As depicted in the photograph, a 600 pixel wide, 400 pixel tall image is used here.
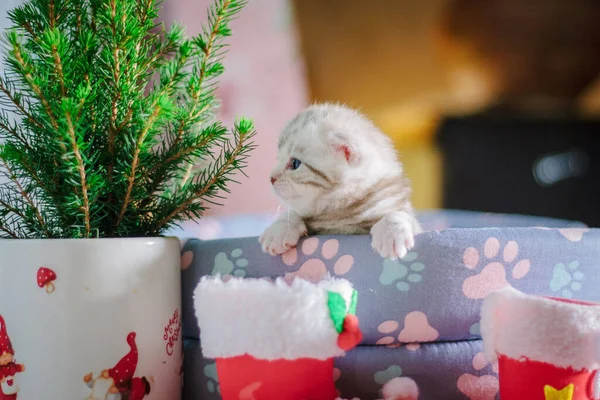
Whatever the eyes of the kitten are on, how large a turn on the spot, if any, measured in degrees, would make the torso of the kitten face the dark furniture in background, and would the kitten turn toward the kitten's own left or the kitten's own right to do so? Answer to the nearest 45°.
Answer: approximately 180°

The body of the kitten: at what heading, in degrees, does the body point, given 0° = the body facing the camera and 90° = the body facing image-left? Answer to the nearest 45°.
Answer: approximately 45°
